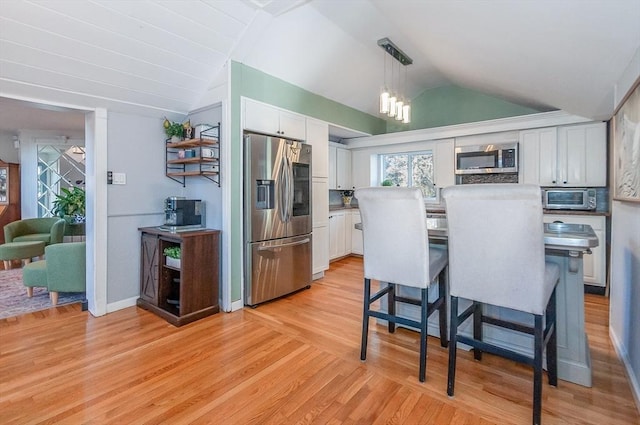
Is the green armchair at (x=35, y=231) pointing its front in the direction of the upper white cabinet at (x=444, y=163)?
no

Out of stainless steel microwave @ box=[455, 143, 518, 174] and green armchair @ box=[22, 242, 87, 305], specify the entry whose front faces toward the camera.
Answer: the stainless steel microwave

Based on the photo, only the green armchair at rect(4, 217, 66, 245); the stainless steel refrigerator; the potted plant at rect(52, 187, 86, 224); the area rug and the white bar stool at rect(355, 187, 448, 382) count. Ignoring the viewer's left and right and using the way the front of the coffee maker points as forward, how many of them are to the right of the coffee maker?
3

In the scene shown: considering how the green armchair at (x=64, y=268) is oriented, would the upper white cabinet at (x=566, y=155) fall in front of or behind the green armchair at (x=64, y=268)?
behind

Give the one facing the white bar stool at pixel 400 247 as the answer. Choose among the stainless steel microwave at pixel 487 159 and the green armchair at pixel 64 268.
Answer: the stainless steel microwave

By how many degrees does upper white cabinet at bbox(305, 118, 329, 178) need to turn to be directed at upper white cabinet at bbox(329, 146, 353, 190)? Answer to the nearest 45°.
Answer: approximately 135° to its left

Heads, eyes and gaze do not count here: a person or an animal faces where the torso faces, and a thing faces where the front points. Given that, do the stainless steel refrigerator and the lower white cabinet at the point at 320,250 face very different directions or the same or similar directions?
same or similar directions

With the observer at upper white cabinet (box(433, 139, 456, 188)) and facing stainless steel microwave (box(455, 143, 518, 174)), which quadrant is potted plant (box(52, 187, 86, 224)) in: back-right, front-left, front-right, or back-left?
back-right

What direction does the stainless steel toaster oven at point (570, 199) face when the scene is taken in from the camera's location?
facing the viewer

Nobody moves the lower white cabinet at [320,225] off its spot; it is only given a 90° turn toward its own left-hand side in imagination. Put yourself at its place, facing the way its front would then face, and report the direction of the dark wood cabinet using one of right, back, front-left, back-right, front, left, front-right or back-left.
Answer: back

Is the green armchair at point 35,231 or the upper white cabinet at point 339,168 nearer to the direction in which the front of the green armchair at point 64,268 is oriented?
the green armchair

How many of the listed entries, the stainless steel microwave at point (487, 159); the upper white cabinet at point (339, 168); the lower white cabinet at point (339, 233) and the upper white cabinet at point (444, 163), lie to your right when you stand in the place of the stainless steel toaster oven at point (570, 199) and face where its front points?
4

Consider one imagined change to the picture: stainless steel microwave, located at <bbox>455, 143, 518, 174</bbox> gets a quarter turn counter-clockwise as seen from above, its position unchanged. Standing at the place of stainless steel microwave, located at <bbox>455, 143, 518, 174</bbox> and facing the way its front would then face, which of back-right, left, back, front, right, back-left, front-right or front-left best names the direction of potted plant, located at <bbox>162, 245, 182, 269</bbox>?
back-right

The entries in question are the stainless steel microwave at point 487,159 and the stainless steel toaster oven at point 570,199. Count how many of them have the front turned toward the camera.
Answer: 2

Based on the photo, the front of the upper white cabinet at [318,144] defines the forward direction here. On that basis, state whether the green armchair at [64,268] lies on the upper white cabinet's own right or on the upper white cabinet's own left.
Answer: on the upper white cabinet's own right

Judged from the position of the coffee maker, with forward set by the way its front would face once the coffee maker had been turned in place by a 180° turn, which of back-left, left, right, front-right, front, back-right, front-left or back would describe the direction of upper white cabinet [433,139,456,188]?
front-right

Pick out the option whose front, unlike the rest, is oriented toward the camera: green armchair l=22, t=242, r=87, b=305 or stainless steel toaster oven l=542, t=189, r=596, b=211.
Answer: the stainless steel toaster oven

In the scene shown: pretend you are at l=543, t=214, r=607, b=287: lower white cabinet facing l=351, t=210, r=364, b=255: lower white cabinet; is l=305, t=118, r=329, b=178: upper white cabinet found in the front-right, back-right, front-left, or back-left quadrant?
front-left

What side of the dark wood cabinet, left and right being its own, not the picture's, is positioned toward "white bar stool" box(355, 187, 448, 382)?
left
